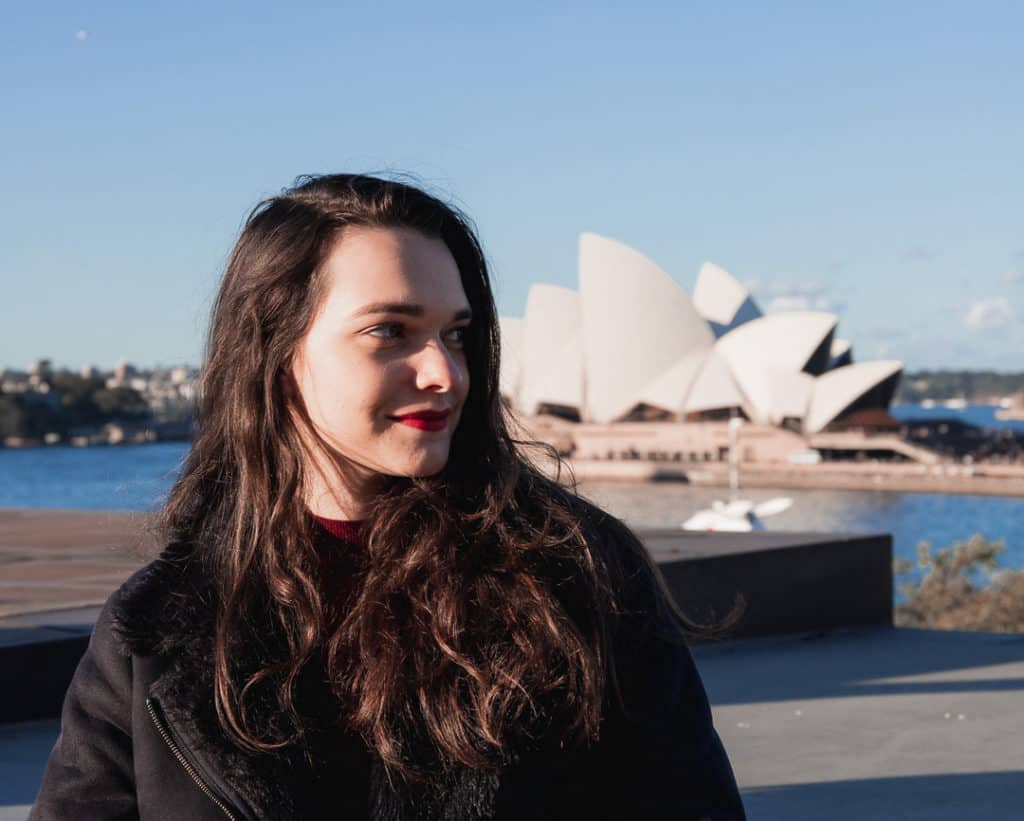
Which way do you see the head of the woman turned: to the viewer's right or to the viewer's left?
to the viewer's right

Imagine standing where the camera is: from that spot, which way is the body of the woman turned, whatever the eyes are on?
toward the camera

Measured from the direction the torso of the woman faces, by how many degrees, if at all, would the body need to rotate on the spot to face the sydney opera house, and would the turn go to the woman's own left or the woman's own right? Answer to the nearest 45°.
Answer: approximately 180°

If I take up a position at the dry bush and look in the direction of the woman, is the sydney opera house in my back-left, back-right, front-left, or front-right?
back-right

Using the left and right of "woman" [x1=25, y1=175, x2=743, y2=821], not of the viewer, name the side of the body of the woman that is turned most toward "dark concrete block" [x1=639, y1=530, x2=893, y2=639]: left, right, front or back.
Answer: back

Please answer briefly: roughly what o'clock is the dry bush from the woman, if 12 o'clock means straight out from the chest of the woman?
The dry bush is roughly at 7 o'clock from the woman.

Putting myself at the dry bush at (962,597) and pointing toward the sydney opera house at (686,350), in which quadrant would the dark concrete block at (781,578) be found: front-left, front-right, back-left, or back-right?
back-left
